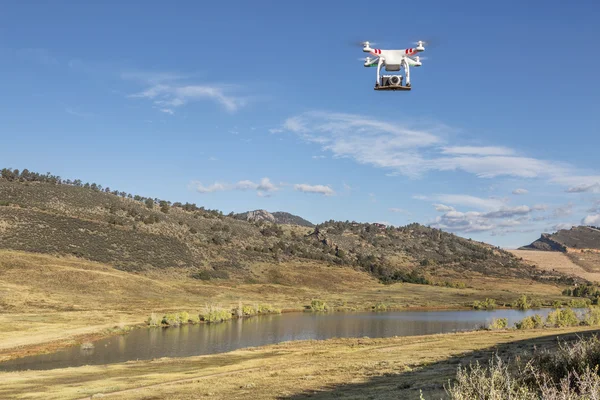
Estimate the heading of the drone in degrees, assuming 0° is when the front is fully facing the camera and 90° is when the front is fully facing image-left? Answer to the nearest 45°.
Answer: approximately 0°
